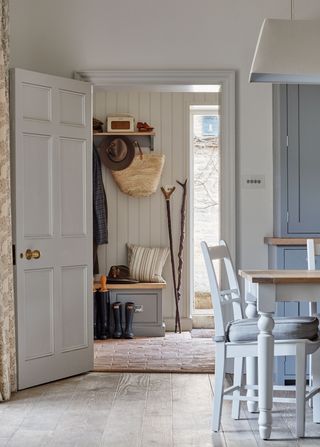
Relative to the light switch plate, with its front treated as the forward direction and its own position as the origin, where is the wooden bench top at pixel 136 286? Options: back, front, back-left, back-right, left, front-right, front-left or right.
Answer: back-right

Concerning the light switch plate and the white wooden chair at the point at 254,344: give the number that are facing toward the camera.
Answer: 1

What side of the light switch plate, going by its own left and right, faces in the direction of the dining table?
front

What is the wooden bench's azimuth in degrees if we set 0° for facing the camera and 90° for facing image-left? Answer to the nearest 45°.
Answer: approximately 0°

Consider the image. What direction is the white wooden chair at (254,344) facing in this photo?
to the viewer's right
